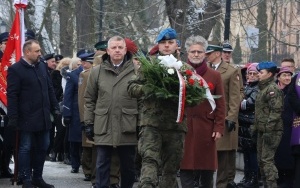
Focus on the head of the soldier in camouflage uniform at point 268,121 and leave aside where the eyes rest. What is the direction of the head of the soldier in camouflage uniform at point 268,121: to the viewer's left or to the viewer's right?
to the viewer's left

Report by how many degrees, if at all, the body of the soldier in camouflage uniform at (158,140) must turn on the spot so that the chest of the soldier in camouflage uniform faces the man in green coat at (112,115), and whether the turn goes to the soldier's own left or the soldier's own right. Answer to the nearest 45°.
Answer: approximately 135° to the soldier's own right

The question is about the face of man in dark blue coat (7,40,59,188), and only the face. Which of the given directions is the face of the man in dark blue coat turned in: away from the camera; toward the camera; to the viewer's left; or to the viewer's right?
to the viewer's right
